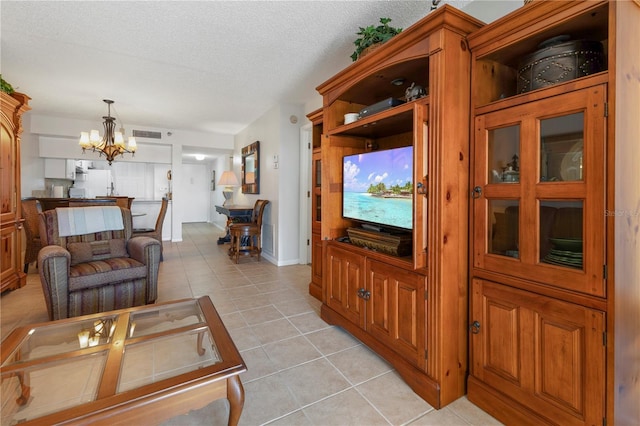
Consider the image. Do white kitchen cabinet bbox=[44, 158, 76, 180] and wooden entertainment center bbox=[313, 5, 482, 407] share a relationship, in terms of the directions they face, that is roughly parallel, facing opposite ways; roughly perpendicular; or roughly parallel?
roughly perpendicular

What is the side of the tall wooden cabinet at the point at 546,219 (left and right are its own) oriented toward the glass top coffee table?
front

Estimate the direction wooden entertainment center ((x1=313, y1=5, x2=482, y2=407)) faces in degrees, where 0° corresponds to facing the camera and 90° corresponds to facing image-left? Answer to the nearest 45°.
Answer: approximately 45°

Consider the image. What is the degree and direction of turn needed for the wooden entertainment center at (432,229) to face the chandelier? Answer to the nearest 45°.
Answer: approximately 90° to its right

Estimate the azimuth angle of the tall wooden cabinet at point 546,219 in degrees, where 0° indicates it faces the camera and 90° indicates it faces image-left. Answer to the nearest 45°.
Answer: approximately 45°

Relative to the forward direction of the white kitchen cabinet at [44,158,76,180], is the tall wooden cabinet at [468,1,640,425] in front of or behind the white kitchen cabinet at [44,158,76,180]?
in front

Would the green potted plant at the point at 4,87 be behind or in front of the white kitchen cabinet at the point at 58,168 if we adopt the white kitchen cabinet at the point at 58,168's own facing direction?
in front

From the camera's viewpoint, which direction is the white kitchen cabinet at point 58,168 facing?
toward the camera

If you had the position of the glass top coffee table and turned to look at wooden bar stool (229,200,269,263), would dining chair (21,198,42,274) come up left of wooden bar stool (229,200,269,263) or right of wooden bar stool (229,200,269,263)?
left

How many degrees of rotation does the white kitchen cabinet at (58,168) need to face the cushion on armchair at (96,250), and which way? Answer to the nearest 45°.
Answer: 0° — it already faces it

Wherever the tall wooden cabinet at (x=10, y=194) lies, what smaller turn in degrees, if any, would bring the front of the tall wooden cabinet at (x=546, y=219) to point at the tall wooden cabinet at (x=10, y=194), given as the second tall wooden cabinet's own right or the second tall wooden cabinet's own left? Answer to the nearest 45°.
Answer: approximately 45° to the second tall wooden cabinet's own right

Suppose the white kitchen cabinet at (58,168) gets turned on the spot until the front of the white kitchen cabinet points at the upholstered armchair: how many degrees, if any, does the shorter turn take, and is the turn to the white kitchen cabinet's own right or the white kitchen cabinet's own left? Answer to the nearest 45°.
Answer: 0° — it already faces it
